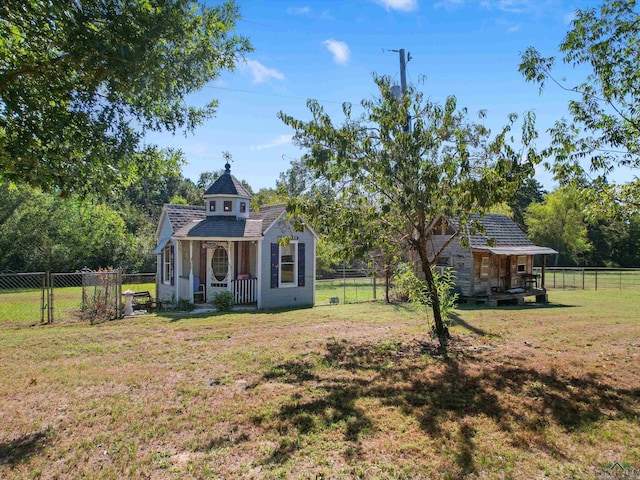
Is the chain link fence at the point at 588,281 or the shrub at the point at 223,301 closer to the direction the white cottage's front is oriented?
the shrub

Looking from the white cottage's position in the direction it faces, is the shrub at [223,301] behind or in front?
in front

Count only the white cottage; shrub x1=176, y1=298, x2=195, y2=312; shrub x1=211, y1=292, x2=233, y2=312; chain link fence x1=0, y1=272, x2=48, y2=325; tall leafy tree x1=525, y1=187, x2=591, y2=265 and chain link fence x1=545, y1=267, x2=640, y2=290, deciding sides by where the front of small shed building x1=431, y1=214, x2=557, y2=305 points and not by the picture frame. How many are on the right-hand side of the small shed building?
4

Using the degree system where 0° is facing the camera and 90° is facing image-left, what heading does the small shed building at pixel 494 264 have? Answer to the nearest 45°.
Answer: approximately 315°

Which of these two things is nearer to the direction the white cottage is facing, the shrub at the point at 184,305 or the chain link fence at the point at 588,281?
the shrub

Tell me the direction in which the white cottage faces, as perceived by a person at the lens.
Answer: facing the viewer

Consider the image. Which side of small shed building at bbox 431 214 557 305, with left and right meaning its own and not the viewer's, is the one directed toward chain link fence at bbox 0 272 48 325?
right

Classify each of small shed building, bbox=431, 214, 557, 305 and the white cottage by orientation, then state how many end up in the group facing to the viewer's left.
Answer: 0

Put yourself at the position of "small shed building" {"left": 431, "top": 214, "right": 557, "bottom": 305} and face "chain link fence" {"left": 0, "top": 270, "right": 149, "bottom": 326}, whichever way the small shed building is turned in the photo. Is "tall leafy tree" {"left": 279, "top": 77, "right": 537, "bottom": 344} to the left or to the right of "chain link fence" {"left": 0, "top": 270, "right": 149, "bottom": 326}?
left

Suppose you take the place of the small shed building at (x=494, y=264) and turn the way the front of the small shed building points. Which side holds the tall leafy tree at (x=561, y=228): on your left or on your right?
on your left

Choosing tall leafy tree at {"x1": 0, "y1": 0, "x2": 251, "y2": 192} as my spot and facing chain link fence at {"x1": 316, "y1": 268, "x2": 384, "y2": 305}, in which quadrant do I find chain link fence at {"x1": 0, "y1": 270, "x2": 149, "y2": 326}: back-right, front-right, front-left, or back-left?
front-left

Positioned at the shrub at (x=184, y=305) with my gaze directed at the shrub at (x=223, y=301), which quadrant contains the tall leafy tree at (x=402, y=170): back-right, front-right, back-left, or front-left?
front-right

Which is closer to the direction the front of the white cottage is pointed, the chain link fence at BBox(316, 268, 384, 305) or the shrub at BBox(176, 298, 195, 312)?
the shrub

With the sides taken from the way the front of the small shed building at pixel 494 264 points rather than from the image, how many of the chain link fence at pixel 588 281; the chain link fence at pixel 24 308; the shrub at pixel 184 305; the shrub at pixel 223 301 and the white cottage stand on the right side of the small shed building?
4

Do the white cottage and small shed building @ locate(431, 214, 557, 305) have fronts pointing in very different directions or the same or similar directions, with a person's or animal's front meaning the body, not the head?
same or similar directions
